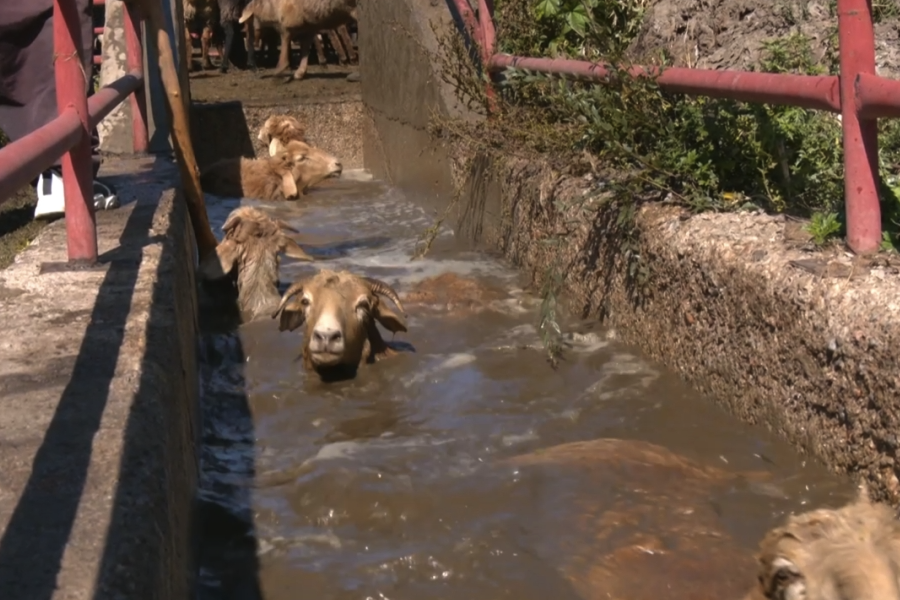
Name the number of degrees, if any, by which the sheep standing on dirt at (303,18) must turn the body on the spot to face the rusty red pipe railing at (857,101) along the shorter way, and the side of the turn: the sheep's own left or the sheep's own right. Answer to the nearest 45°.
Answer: approximately 90° to the sheep's own left

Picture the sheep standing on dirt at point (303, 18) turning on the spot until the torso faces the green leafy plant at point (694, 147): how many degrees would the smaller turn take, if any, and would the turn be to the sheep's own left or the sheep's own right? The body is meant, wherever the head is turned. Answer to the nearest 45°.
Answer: approximately 90° to the sheep's own left

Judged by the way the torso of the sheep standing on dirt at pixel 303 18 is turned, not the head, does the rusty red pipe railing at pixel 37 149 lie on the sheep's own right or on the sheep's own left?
on the sheep's own left

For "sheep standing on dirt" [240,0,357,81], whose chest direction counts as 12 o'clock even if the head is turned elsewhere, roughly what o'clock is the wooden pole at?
The wooden pole is roughly at 9 o'clock from the sheep standing on dirt.

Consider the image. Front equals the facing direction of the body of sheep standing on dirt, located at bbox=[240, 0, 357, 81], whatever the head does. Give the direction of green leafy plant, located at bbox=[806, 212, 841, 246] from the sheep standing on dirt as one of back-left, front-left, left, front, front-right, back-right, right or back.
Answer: left

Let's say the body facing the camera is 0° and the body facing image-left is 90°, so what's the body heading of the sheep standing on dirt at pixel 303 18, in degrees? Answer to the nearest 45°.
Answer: approximately 90°
